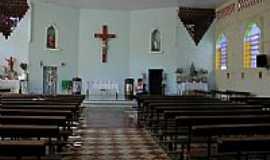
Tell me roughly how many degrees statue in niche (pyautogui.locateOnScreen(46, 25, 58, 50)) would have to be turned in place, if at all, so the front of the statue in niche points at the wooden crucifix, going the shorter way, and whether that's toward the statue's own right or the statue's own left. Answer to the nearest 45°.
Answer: approximately 90° to the statue's own left

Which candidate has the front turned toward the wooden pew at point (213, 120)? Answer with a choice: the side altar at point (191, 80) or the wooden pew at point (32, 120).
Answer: the side altar

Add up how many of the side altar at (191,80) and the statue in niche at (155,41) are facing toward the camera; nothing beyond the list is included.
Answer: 2

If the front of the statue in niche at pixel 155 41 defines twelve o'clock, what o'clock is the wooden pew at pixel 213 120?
The wooden pew is roughly at 12 o'clock from the statue in niche.

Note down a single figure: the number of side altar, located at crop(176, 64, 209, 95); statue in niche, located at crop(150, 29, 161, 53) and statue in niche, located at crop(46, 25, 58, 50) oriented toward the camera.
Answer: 3

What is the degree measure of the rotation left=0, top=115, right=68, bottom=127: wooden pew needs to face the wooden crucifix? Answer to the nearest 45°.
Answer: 0° — it already faces it

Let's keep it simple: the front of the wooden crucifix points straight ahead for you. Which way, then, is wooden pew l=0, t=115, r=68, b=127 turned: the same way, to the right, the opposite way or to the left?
the opposite way

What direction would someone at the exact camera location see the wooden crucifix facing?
facing the viewer

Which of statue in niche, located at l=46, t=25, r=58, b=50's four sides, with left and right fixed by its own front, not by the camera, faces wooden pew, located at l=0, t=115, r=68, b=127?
front

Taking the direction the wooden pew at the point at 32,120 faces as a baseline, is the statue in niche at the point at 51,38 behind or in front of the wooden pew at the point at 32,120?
in front

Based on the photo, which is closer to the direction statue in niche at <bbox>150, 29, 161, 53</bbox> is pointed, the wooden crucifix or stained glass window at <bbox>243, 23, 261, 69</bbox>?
the stained glass window

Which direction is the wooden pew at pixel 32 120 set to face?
away from the camera

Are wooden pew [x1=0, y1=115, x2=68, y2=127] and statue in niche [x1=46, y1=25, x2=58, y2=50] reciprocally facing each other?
yes

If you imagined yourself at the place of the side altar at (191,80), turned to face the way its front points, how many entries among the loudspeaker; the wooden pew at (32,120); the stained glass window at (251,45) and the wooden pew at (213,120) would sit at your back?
0

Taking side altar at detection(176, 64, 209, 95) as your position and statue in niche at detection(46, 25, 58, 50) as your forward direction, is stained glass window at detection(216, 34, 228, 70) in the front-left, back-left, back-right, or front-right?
back-left

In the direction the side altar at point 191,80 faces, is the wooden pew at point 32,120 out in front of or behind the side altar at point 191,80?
in front

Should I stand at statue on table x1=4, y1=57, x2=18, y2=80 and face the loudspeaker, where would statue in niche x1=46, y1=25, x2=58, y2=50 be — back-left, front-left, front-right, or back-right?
front-left

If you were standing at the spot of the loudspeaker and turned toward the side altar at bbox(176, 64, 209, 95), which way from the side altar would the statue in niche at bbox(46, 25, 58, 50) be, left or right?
left

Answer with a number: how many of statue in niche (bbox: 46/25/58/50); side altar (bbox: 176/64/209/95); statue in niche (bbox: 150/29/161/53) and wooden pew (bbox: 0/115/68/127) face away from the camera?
1

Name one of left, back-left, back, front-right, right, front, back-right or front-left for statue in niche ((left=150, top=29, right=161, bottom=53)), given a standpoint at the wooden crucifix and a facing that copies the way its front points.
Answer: left

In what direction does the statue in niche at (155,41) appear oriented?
toward the camera

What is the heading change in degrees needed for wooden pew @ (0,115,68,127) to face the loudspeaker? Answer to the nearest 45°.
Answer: approximately 45° to its right

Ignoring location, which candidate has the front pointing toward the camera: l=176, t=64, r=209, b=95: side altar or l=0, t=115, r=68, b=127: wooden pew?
the side altar

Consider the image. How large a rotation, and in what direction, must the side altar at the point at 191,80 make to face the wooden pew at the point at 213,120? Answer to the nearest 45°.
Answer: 0° — it already faces it

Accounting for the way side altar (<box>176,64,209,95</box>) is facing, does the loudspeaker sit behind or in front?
in front
